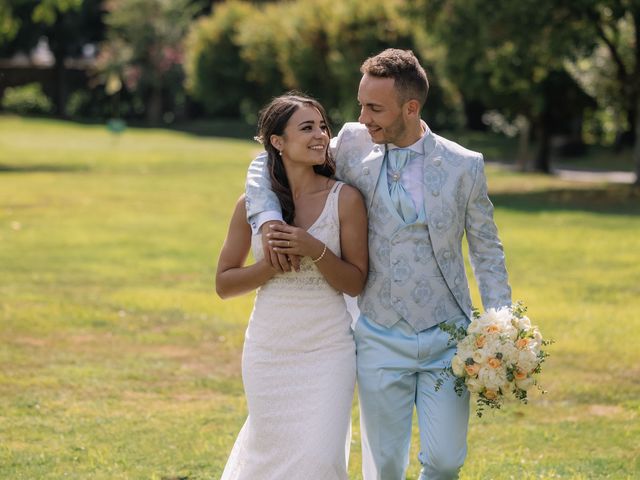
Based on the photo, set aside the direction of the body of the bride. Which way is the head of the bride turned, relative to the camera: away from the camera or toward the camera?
toward the camera

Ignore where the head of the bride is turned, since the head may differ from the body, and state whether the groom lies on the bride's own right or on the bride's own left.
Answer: on the bride's own left

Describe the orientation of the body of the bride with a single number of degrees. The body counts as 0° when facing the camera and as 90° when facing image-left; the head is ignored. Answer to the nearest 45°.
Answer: approximately 0°

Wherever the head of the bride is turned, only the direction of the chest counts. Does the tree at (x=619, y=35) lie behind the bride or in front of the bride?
behind

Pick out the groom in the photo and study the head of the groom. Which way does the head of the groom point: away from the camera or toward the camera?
toward the camera

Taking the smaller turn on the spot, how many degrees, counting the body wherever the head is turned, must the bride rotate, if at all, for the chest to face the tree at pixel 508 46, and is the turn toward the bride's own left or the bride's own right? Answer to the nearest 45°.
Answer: approximately 180°
